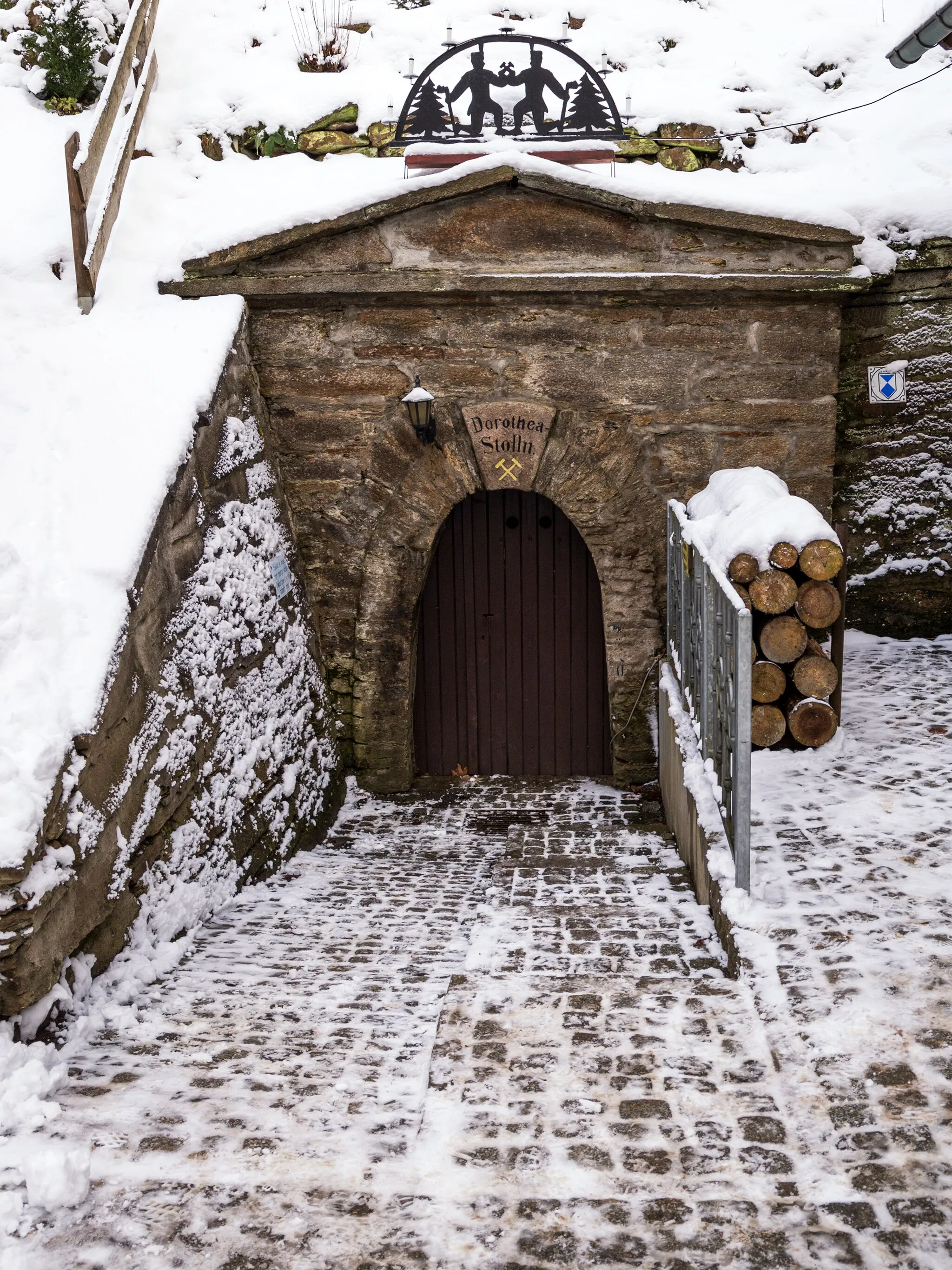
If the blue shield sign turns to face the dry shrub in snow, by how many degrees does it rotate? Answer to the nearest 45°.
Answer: approximately 90° to its right

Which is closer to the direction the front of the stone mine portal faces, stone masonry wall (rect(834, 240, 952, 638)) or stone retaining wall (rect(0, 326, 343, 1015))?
the stone retaining wall

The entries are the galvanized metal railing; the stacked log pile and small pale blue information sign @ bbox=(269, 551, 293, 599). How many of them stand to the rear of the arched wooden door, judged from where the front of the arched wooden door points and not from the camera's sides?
0

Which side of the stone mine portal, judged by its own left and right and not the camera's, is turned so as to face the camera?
front

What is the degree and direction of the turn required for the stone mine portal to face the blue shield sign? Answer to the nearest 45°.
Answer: approximately 90° to its left

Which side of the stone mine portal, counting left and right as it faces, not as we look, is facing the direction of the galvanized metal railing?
front

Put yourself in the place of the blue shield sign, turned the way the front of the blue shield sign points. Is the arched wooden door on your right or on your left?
on your right

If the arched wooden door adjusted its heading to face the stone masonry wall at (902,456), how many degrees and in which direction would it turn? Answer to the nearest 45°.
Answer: approximately 90° to its left

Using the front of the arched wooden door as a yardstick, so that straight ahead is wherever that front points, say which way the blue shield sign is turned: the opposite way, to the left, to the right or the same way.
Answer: the same way

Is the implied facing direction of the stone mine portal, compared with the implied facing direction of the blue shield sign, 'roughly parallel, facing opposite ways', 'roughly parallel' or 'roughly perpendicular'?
roughly parallel

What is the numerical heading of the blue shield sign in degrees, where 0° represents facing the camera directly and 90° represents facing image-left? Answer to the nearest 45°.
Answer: approximately 0°

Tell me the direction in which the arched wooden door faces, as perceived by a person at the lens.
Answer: facing the viewer

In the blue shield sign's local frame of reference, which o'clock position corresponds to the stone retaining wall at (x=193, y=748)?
The stone retaining wall is roughly at 1 o'clock from the blue shield sign.
